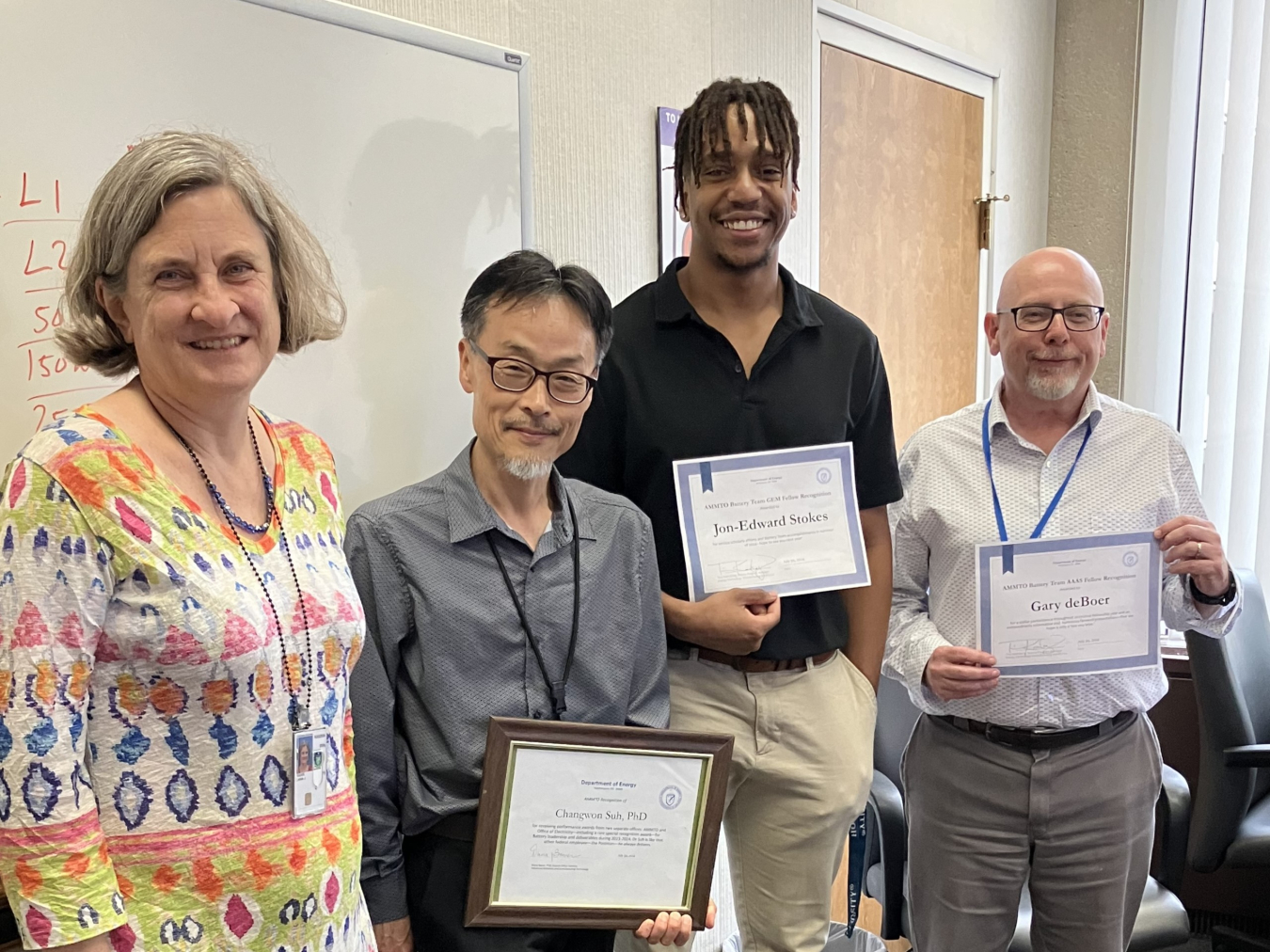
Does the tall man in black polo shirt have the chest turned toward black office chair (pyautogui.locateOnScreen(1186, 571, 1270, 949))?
no

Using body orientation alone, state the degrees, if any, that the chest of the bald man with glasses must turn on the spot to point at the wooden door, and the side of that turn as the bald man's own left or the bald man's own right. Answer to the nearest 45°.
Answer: approximately 180°

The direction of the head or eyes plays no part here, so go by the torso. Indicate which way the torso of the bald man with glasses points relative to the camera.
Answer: toward the camera

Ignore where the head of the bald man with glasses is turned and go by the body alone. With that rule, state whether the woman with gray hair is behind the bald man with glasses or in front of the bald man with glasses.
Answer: in front

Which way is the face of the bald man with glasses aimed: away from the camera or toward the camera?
toward the camera

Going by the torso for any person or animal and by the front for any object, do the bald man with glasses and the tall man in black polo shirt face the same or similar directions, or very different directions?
same or similar directions

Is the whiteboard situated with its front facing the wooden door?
no

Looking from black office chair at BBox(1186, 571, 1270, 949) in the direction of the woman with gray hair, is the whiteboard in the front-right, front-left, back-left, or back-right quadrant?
front-right

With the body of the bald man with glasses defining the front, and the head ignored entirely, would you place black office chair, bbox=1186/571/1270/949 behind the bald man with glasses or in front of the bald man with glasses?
behind

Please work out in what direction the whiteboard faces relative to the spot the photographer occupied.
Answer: facing the viewer and to the right of the viewer

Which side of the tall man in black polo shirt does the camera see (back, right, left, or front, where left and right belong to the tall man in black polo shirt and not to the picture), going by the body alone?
front

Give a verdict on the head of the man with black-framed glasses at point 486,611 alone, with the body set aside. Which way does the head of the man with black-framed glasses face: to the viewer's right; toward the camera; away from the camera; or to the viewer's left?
toward the camera

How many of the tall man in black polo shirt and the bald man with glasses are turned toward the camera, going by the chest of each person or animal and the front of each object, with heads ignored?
2
